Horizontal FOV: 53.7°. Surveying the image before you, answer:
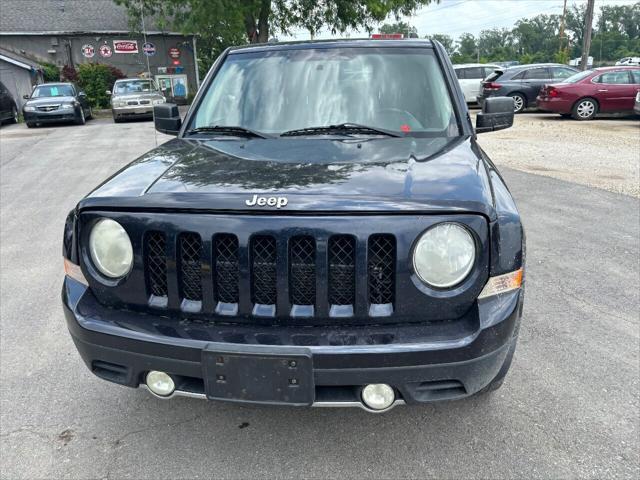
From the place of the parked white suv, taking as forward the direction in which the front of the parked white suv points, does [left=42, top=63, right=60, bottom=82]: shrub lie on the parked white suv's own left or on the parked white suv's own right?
on the parked white suv's own left

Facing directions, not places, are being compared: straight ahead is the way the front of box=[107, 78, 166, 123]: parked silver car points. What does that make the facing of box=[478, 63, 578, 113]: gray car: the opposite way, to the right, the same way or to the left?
to the left

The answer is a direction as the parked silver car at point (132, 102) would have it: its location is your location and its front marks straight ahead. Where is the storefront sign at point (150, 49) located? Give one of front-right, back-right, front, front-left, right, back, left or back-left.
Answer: back

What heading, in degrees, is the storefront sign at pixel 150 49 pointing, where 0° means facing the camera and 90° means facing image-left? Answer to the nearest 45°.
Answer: approximately 0°

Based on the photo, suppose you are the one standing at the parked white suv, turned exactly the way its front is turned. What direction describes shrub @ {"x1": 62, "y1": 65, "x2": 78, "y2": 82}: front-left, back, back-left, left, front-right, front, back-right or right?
back-left

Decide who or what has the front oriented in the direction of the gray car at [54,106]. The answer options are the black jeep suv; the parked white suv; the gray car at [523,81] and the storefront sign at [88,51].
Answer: the storefront sign

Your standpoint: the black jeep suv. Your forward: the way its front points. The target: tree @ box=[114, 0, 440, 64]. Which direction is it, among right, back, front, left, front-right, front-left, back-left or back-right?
back

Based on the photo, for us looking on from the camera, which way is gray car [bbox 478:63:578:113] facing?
facing away from the viewer and to the right of the viewer

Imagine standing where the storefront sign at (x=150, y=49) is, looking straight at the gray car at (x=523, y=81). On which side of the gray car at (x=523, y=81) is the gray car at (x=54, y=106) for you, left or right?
right

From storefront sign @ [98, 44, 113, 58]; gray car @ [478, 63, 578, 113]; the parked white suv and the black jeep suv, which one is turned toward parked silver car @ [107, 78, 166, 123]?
the storefront sign

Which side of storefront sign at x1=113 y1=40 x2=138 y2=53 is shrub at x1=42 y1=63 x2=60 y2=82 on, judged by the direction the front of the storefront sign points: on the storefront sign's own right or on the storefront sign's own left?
on the storefront sign's own right

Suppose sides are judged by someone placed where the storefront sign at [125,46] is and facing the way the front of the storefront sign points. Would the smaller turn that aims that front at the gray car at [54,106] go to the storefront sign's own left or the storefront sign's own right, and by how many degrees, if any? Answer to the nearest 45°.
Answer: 0° — it already faces it
